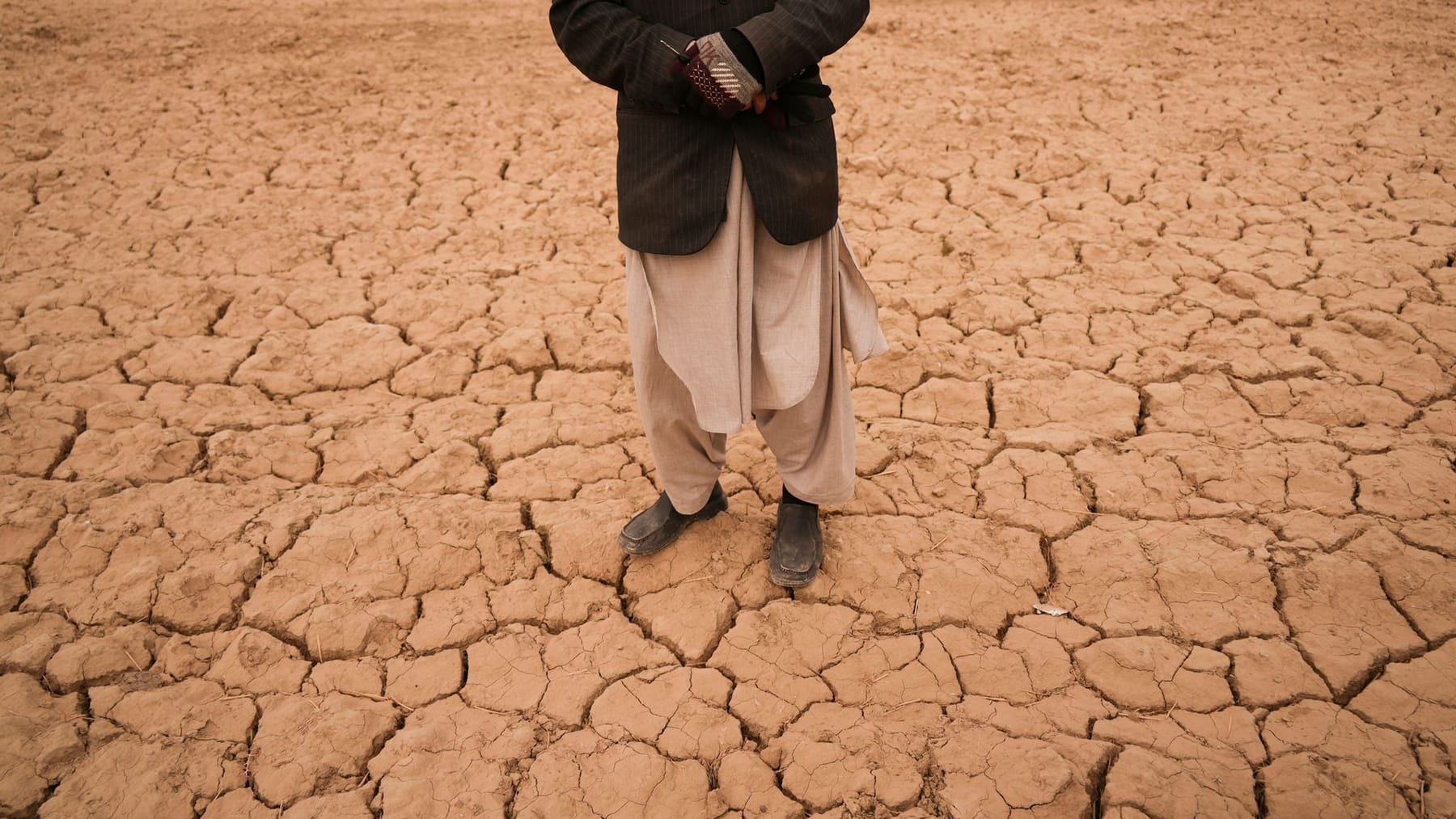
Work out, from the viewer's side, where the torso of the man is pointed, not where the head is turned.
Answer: toward the camera
